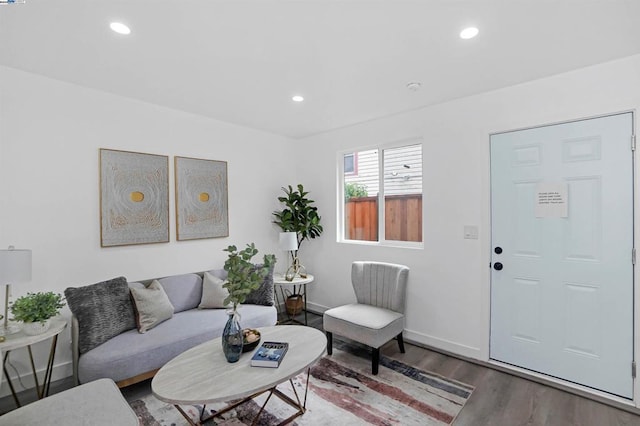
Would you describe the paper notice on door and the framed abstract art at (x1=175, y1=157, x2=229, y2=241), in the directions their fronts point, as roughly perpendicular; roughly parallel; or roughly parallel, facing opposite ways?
roughly perpendicular

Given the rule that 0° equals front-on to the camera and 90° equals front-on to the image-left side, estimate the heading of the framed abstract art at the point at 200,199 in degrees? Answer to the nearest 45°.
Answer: approximately 315°

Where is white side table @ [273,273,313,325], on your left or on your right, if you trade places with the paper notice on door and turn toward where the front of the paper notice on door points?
on your right

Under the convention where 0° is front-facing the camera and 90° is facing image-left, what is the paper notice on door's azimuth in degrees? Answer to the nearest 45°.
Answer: approximately 0°

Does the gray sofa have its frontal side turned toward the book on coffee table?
yes

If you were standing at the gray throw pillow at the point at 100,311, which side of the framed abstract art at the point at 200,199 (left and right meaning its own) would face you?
right

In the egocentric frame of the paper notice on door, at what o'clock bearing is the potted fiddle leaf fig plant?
The potted fiddle leaf fig plant is roughly at 3 o'clock from the paper notice on door.

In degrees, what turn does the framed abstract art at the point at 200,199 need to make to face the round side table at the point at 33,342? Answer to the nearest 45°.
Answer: approximately 90° to its right

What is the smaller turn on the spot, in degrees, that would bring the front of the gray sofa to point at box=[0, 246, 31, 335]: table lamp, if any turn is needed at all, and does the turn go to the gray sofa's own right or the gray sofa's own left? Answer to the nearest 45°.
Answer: approximately 135° to the gray sofa's own right

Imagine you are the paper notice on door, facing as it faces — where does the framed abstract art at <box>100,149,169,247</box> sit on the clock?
The framed abstract art is roughly at 2 o'clock from the paper notice on door.

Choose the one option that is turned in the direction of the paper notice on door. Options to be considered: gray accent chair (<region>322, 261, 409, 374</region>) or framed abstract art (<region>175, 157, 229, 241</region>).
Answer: the framed abstract art
